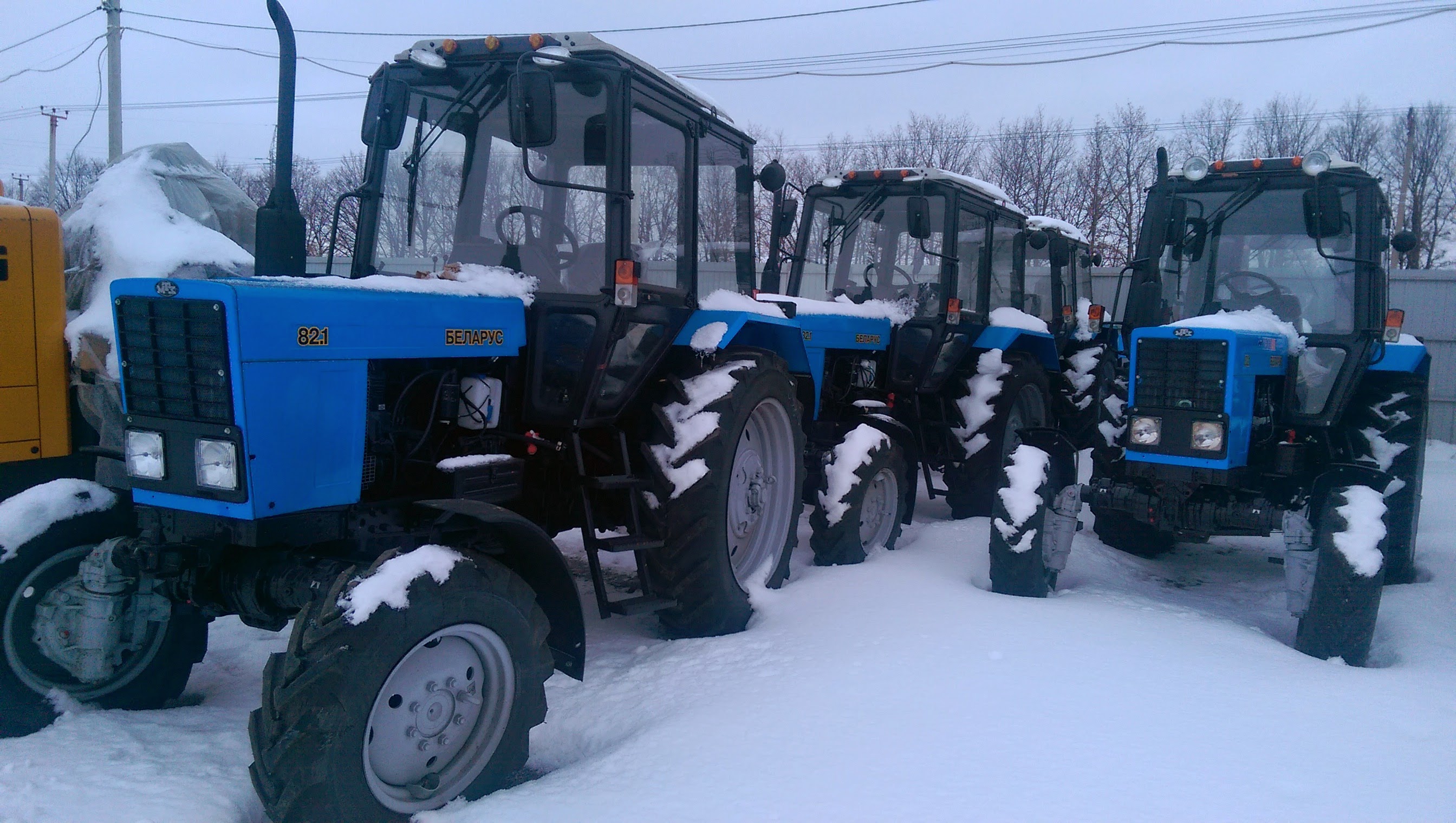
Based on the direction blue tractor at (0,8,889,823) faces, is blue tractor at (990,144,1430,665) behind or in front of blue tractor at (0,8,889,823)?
behind

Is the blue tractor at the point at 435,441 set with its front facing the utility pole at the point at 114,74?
no

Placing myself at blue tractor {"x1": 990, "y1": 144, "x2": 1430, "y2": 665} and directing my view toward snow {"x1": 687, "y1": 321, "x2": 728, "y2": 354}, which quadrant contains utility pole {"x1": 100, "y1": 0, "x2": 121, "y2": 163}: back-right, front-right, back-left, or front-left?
front-right
